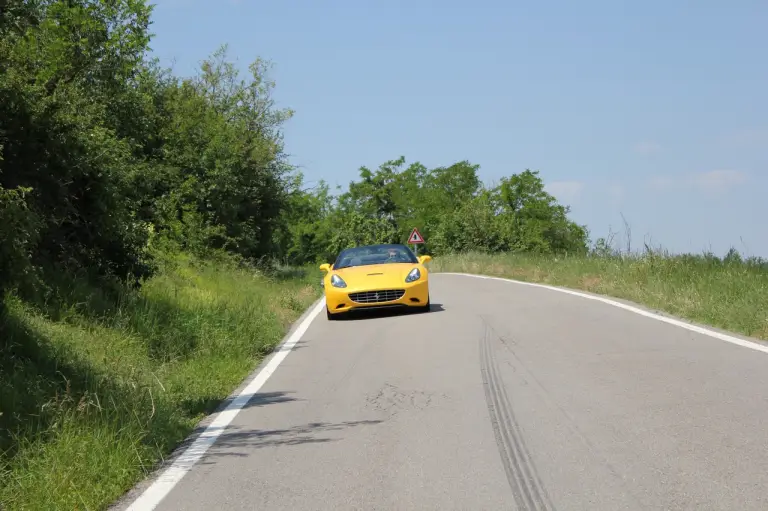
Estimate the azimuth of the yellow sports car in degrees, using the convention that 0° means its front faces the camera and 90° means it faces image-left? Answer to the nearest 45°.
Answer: approximately 0°
